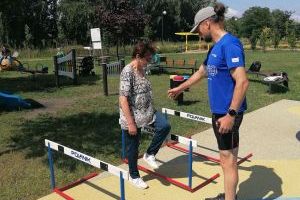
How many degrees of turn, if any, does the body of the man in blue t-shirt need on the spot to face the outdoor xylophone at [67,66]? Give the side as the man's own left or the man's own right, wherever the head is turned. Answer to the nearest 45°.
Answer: approximately 45° to the man's own right

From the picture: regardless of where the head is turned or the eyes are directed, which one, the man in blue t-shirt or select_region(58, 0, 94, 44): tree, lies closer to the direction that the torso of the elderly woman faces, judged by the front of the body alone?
the man in blue t-shirt

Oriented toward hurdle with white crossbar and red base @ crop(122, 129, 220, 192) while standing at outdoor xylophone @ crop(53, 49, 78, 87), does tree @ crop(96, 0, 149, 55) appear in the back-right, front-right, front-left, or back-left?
back-left

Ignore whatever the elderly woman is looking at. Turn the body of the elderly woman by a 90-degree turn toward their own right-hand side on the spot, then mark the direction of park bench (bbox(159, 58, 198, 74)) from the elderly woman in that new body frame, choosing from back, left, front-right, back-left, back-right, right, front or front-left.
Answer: back-right

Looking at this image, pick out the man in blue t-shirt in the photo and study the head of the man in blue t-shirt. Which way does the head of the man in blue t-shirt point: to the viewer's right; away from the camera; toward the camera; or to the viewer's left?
to the viewer's left

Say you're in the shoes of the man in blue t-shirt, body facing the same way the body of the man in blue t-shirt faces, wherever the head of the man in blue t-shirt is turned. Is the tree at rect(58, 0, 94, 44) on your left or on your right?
on your right

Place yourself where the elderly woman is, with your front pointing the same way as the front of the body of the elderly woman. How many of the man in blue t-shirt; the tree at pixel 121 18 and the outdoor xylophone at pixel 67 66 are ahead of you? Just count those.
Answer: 1

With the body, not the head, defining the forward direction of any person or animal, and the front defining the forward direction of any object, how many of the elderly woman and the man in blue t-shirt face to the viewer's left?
1

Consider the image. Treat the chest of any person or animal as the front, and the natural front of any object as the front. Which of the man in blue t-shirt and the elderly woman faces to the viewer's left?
the man in blue t-shirt

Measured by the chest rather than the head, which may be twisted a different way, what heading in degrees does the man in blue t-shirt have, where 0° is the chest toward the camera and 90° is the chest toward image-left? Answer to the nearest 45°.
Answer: approximately 90°

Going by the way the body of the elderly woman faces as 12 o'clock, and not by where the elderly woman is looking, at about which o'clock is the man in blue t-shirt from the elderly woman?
The man in blue t-shirt is roughly at 12 o'clock from the elderly woman.
